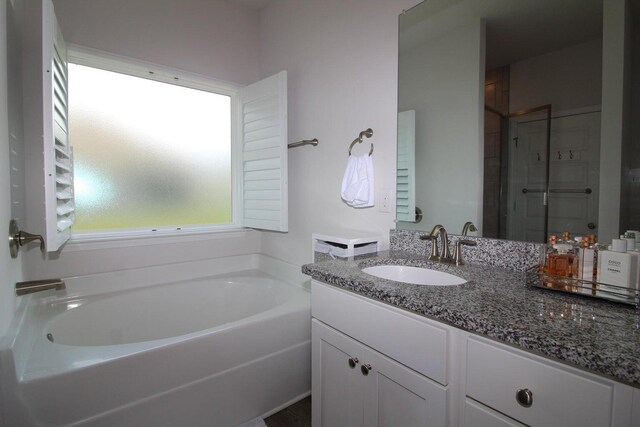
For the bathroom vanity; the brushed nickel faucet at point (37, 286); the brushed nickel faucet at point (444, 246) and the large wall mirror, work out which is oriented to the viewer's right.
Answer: the brushed nickel faucet at point (37, 286)

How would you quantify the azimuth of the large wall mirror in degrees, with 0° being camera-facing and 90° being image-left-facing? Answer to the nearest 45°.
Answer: approximately 45°

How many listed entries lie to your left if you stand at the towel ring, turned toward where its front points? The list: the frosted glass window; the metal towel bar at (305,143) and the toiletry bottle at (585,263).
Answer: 1

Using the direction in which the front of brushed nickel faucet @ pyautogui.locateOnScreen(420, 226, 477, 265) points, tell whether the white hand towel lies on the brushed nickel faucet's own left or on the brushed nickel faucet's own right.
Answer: on the brushed nickel faucet's own right

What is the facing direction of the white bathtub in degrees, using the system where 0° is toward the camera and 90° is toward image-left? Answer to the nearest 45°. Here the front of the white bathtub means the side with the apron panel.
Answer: approximately 315°

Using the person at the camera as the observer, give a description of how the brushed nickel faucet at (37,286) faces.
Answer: facing to the right of the viewer

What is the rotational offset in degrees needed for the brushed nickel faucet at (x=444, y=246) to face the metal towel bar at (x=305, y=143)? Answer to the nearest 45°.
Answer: approximately 90° to its right

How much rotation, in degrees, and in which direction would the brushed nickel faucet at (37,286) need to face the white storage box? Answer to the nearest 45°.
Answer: approximately 45° to its right
